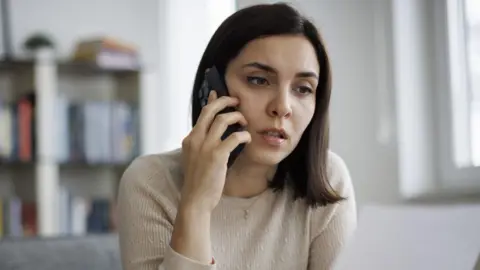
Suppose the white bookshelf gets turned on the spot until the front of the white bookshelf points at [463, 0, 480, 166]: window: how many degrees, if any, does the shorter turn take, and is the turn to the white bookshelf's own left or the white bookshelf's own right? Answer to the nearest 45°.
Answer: approximately 45° to the white bookshelf's own left

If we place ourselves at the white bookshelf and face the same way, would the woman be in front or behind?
in front

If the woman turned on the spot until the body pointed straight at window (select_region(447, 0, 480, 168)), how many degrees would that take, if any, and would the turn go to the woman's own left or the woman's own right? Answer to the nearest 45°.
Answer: approximately 135° to the woman's own left

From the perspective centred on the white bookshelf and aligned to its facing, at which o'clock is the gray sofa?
The gray sofa is roughly at 12 o'clock from the white bookshelf.

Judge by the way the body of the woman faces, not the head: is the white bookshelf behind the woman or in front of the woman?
behind

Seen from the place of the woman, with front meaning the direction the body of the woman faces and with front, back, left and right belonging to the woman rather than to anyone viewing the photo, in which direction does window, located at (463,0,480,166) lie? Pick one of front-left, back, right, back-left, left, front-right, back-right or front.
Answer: back-left

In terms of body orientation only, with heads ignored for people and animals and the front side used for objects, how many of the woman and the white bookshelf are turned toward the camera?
2

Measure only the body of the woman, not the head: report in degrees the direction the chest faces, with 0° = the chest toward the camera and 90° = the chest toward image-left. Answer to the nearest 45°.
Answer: approximately 0°
